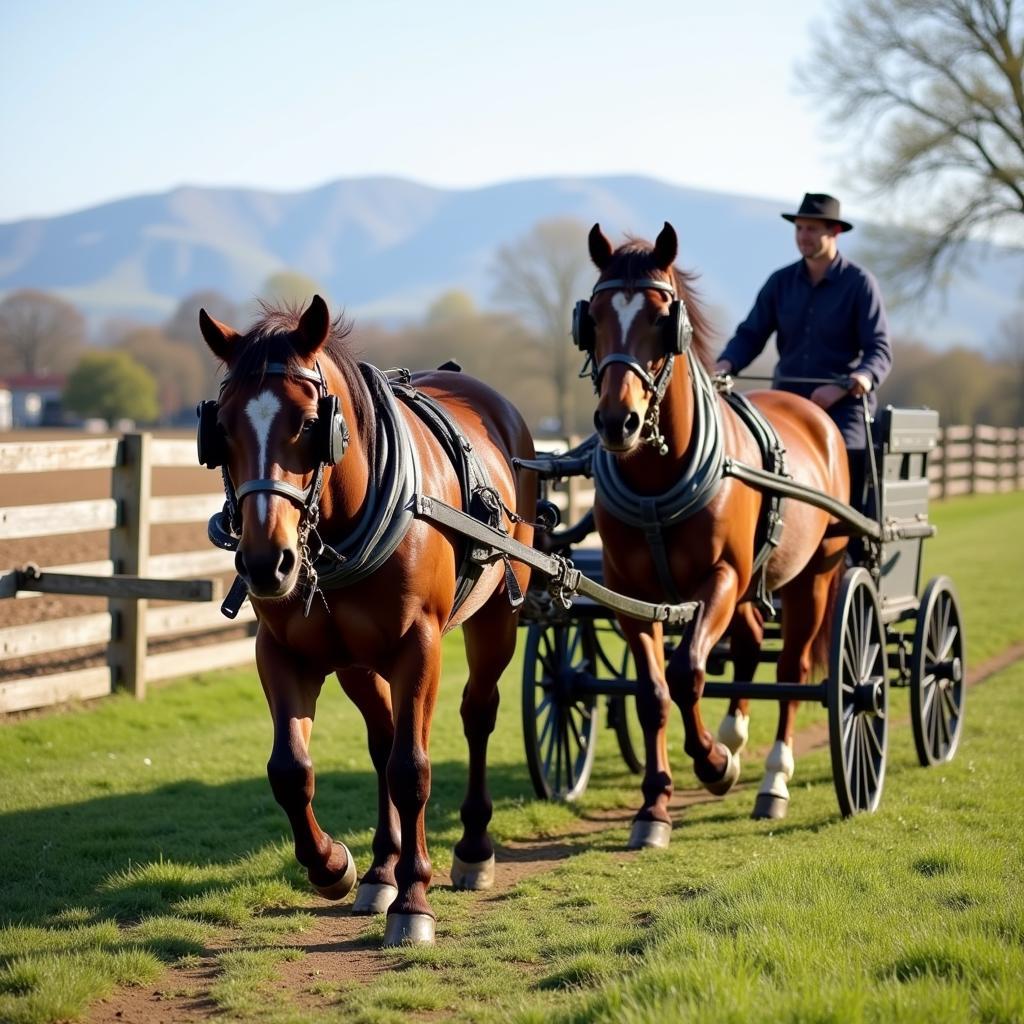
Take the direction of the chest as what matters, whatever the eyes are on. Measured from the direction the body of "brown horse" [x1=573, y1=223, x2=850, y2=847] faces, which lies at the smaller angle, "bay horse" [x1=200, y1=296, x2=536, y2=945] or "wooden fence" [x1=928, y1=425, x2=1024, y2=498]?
the bay horse

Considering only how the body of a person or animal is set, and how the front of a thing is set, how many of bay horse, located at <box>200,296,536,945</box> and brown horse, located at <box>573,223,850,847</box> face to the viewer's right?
0

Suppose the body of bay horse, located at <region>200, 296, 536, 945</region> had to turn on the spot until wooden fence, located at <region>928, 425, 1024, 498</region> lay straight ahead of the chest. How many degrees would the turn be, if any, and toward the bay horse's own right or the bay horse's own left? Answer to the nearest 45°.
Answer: approximately 180°

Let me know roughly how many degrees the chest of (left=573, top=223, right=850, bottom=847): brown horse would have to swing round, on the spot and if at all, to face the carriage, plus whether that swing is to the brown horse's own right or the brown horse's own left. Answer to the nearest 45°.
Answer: approximately 180°

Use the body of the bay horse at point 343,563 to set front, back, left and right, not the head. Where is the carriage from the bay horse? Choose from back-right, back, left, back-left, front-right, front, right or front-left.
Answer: back

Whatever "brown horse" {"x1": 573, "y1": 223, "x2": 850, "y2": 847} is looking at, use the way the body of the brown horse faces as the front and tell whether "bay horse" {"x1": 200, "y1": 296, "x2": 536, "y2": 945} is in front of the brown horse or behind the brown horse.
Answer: in front
